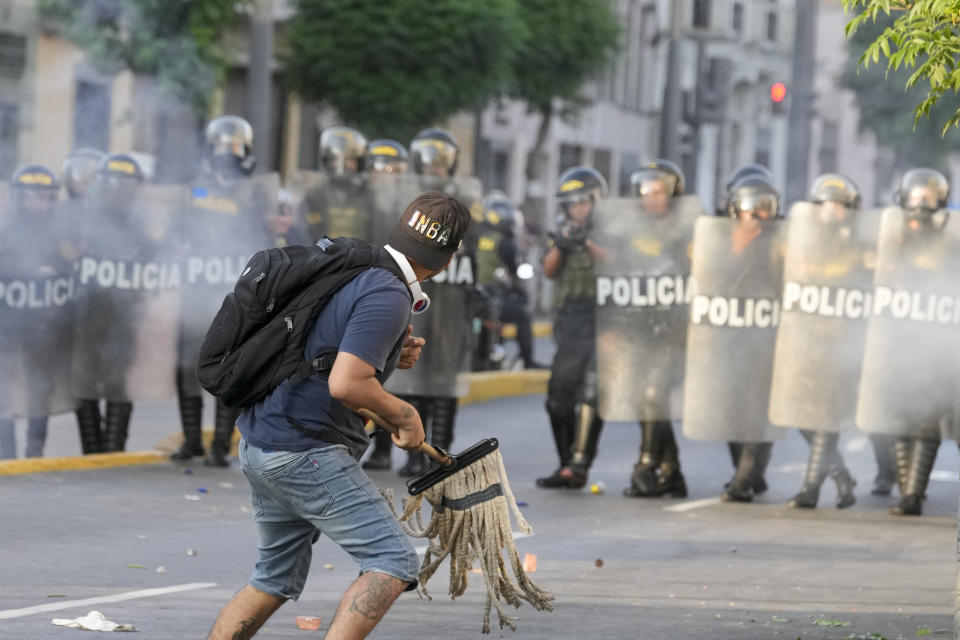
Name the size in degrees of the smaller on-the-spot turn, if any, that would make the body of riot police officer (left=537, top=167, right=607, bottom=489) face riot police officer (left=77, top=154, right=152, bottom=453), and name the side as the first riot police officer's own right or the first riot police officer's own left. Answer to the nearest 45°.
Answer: approximately 45° to the first riot police officer's own right

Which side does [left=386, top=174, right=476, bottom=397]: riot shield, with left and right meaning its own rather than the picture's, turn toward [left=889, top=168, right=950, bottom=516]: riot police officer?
left

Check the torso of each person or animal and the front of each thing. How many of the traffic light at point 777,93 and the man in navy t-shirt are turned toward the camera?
1

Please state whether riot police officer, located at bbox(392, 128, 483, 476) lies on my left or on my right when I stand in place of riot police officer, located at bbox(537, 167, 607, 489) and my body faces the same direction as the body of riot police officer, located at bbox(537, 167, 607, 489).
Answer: on my right

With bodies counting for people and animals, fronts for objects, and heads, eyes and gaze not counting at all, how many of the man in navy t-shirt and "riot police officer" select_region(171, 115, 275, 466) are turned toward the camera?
1

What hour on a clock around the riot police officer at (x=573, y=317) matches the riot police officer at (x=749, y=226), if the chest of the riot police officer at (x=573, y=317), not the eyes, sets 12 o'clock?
the riot police officer at (x=749, y=226) is roughly at 8 o'clock from the riot police officer at (x=573, y=317).

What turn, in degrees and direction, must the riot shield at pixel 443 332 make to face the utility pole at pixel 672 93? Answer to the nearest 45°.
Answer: approximately 180°

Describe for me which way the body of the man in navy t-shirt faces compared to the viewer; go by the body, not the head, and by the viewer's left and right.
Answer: facing away from the viewer and to the right of the viewer
